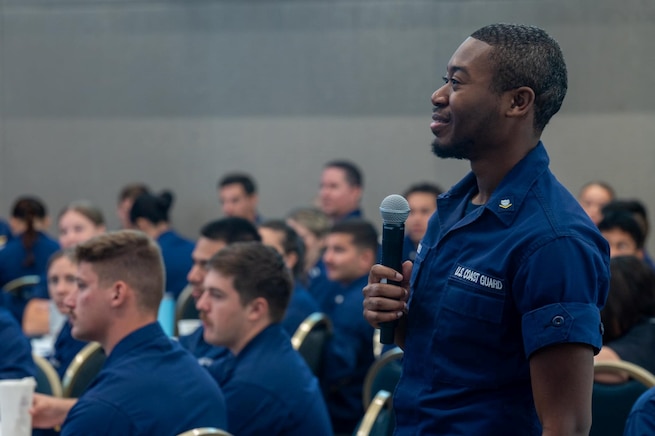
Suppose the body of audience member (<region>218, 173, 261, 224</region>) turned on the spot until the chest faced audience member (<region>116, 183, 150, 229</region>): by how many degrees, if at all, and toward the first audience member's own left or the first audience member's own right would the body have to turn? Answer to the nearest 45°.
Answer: approximately 90° to the first audience member's own right

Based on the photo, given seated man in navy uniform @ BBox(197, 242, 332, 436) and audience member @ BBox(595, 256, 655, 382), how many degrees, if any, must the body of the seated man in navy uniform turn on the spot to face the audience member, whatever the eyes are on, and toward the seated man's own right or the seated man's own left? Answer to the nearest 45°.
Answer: approximately 180°

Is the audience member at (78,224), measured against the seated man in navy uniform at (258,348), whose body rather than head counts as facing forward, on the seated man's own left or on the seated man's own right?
on the seated man's own right

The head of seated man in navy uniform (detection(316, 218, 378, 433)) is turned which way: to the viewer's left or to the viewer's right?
to the viewer's left

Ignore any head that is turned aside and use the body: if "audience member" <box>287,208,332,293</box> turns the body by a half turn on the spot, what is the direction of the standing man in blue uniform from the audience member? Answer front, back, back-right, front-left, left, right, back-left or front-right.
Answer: right

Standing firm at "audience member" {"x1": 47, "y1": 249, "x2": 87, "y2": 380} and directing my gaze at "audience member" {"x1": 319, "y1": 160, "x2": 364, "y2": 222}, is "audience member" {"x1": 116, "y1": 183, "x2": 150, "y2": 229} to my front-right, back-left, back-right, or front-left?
front-left

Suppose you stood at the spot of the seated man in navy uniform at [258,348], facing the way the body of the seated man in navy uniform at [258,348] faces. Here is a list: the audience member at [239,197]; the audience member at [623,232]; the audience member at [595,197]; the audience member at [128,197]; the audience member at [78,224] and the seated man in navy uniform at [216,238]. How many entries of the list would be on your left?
0

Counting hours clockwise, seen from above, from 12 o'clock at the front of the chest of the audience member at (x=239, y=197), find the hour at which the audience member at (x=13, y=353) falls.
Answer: the audience member at (x=13, y=353) is roughly at 11 o'clock from the audience member at (x=239, y=197).

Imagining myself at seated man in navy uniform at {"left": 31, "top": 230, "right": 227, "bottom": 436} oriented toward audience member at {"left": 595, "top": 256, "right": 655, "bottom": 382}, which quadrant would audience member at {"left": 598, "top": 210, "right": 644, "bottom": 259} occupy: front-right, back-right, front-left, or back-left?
front-left

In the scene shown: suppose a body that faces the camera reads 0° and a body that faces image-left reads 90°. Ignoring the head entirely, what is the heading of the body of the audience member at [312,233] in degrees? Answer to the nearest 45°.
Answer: approximately 90°

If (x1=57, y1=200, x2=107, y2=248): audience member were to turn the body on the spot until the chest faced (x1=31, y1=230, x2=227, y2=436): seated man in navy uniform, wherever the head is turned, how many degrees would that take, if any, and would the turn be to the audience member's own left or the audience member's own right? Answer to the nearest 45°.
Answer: approximately 45° to the audience member's own left

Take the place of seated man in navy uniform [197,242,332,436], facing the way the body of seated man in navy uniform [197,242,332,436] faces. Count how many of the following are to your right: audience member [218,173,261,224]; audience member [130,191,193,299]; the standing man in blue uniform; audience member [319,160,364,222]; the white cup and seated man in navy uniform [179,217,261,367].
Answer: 4

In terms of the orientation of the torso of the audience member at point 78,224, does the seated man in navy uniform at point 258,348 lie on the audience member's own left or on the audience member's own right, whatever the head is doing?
on the audience member's own left

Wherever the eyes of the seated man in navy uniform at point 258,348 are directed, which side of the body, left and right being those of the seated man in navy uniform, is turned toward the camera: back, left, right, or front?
left
